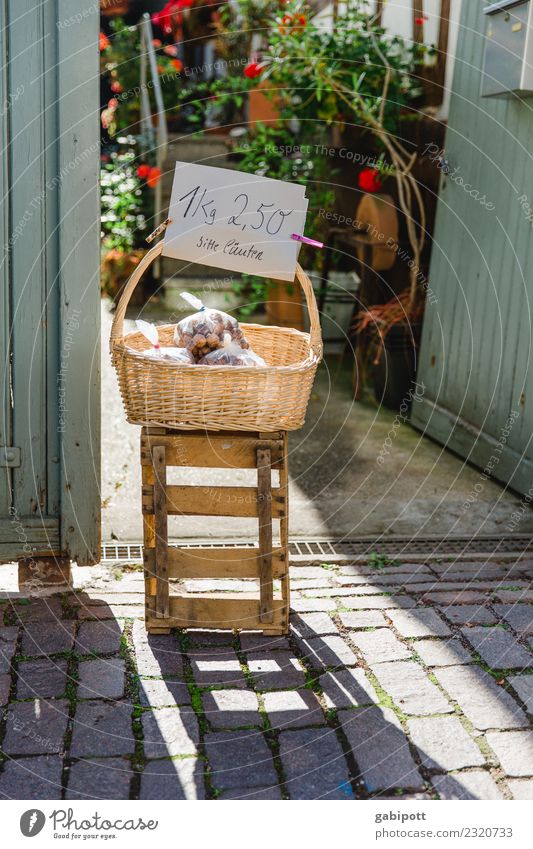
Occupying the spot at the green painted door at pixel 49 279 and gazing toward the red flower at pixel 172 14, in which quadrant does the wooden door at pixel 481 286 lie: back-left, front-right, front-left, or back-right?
front-right

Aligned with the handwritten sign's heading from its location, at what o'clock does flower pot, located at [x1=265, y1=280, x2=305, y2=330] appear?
The flower pot is roughly at 6 o'clock from the handwritten sign.

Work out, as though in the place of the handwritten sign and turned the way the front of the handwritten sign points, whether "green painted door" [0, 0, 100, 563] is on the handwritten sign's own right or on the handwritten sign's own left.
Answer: on the handwritten sign's own right

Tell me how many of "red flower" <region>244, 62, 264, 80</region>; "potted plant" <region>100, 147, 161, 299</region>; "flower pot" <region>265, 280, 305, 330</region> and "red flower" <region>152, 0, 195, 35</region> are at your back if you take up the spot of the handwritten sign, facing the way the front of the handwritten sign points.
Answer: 4

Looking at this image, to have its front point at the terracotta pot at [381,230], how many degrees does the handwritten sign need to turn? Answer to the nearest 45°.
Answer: approximately 180°

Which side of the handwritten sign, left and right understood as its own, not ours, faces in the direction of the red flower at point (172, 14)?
back

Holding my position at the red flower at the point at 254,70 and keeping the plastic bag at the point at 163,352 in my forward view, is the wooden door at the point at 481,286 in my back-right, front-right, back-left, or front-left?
front-left

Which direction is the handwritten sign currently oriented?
toward the camera

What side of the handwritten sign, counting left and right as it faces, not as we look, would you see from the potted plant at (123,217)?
back
